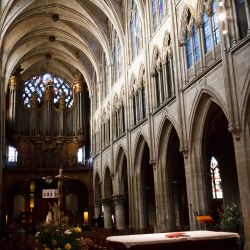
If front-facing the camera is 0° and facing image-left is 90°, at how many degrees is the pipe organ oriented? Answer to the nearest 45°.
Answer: approximately 0°

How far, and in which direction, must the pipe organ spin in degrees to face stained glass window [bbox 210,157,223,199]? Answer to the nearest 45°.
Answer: approximately 45° to its left

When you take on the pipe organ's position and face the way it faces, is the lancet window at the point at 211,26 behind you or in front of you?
in front

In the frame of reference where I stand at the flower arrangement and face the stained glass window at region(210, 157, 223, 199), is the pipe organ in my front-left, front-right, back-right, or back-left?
front-left

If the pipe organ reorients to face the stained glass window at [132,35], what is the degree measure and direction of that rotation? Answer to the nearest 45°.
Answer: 0° — it already faces it

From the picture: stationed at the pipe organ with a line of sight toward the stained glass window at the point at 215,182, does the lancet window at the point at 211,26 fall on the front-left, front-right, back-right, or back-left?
front-right

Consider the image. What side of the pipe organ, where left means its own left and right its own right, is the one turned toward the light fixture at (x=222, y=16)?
front

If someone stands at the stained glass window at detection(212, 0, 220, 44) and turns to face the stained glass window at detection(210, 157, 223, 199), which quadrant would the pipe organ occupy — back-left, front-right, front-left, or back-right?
front-left

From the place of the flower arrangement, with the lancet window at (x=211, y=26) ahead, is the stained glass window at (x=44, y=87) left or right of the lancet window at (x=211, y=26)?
left

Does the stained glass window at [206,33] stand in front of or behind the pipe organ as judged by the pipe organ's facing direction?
in front

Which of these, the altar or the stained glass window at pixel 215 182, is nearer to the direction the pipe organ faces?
the altar

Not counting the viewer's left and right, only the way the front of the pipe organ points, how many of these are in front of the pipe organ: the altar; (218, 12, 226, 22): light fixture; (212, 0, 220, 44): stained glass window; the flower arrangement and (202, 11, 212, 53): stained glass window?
5

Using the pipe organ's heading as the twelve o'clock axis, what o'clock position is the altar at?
The altar is roughly at 12 o'clock from the pipe organ.

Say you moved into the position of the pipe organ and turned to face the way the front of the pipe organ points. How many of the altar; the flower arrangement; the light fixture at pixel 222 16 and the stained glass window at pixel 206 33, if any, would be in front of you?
4
